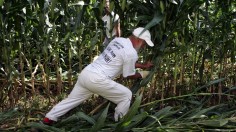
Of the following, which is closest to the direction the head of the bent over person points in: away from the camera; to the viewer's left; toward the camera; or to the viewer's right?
to the viewer's right

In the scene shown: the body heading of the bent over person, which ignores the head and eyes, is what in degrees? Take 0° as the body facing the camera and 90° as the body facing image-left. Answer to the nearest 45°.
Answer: approximately 225°
